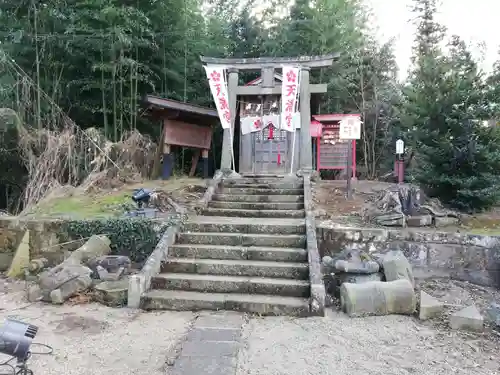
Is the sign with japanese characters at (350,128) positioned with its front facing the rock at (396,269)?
yes

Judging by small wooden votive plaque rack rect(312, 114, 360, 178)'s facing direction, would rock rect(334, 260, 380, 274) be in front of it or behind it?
in front

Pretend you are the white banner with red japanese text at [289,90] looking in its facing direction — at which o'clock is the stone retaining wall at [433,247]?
The stone retaining wall is roughly at 11 o'clock from the white banner with red japanese text.

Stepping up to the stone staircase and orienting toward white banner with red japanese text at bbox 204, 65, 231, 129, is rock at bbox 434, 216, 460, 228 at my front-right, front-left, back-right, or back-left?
front-right

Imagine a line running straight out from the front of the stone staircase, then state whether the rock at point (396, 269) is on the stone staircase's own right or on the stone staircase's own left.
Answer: on the stone staircase's own left

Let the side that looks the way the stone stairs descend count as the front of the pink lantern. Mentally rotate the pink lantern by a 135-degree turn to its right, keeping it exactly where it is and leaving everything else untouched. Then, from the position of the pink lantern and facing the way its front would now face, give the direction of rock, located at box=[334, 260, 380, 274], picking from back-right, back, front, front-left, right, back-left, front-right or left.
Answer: back-left

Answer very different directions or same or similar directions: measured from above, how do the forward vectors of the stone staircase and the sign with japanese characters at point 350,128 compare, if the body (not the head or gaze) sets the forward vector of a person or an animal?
same or similar directions

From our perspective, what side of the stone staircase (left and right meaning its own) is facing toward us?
front

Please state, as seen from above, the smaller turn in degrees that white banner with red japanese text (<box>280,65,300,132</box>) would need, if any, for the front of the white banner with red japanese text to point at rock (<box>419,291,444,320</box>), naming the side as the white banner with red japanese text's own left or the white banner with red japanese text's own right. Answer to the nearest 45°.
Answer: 0° — it already faces it

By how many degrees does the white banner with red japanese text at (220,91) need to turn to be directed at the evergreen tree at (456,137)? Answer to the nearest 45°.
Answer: approximately 45° to its left

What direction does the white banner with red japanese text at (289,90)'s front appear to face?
toward the camera

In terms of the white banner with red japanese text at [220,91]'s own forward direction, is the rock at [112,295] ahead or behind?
ahead

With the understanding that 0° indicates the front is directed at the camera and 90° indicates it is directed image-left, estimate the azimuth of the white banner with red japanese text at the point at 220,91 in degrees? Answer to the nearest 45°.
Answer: approximately 0°
